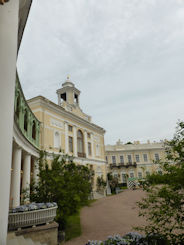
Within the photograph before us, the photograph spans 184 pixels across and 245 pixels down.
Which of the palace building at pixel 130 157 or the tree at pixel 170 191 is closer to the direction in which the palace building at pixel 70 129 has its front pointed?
the tree

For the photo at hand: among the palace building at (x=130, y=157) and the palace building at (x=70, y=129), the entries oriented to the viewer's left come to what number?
0

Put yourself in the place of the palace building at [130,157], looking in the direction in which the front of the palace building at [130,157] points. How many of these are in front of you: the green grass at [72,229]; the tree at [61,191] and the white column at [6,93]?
3

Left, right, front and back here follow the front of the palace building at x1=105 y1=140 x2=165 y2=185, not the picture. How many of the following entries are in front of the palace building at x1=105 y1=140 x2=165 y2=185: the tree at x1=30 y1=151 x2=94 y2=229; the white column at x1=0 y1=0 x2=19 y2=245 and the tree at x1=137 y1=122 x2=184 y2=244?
3

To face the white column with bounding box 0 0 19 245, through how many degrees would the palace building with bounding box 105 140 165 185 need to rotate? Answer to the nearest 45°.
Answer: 0° — it already faces it

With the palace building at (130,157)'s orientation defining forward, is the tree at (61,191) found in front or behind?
in front

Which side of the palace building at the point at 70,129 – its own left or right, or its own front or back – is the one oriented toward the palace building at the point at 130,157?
left

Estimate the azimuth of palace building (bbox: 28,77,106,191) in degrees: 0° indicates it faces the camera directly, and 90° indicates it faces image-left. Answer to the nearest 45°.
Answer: approximately 315°

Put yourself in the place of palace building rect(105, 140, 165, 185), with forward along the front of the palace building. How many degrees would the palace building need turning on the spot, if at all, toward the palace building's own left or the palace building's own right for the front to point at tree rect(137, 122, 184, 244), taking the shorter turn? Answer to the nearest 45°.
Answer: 0° — it already faces it

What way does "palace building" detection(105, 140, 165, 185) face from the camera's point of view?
toward the camera

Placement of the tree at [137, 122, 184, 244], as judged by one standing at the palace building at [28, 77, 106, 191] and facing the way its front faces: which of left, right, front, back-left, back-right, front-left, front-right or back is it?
front-right

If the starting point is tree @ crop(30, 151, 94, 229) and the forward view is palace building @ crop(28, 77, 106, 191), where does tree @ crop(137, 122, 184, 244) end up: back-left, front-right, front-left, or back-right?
back-right

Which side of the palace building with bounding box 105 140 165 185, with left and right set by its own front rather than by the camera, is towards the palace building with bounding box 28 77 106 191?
front

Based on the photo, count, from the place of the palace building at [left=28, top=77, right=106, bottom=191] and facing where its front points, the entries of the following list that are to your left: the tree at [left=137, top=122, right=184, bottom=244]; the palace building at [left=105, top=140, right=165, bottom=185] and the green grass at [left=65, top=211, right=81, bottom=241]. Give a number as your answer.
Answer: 1

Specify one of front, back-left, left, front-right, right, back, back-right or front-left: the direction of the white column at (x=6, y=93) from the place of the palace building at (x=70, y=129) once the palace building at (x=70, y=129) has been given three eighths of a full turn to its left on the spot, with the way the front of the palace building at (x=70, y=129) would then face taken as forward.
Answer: back

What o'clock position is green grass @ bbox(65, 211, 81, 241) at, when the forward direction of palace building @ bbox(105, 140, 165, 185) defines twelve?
The green grass is roughly at 12 o'clock from the palace building.
